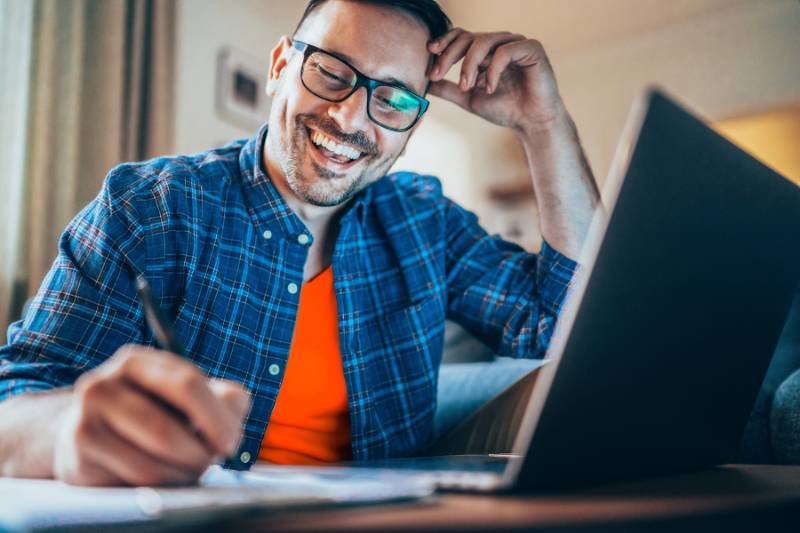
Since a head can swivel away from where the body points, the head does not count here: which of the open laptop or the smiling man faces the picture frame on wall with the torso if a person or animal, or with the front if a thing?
the open laptop

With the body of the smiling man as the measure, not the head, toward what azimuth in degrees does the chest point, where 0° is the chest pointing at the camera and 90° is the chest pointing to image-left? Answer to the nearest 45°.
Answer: approximately 315°

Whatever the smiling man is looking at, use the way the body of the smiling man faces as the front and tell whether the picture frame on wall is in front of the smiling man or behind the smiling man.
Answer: behind

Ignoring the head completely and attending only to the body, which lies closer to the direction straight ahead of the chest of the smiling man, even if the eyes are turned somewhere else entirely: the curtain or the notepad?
the notepad

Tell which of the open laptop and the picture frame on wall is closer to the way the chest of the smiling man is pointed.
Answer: the open laptop

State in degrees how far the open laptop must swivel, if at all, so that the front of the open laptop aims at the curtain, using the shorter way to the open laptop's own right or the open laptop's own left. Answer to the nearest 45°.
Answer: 0° — it already faces it

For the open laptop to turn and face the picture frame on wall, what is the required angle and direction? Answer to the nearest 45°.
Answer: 0° — it already faces it

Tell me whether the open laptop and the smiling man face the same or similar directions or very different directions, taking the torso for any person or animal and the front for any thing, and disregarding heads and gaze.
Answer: very different directions

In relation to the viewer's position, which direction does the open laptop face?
facing away from the viewer and to the left of the viewer
